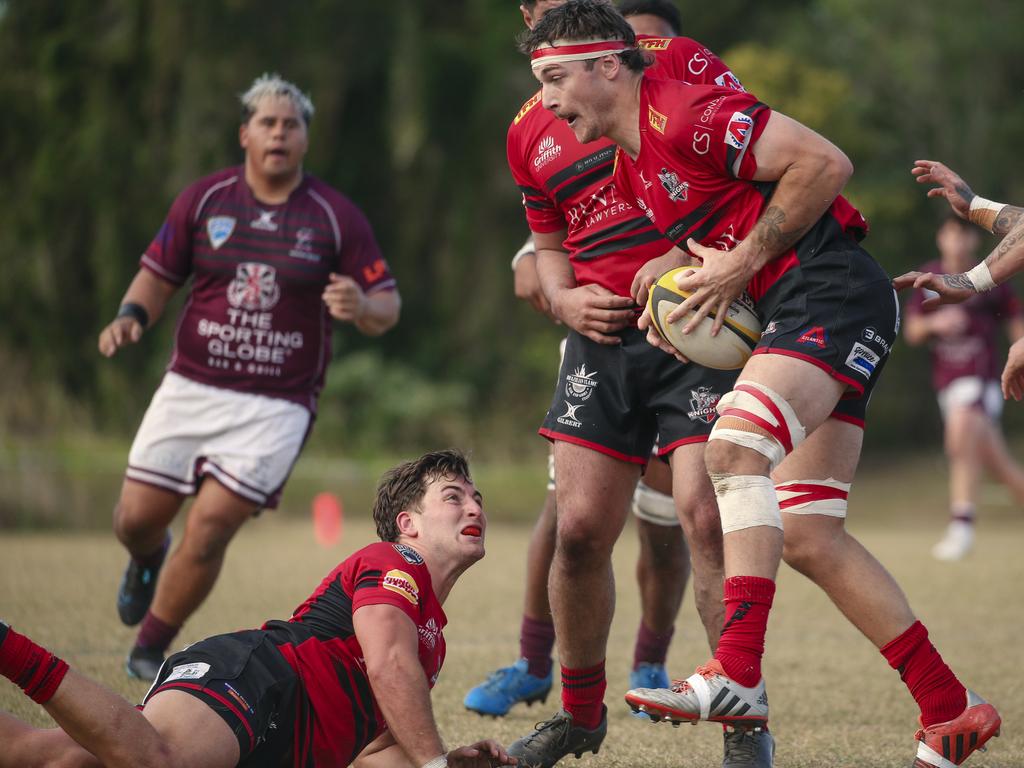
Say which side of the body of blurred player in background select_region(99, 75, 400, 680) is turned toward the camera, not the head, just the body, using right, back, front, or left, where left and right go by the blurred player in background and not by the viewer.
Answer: front

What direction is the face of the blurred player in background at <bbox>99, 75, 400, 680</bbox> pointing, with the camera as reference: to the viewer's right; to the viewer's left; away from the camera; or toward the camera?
toward the camera

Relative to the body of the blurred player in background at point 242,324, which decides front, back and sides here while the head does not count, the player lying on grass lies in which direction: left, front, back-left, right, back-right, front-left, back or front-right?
front

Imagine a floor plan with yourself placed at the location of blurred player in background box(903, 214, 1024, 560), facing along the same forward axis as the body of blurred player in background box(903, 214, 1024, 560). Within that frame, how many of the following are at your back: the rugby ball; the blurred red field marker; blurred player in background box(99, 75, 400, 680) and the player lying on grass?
0

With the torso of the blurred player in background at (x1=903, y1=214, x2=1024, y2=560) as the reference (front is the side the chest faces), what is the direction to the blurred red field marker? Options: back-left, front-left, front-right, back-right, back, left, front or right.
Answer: front-right

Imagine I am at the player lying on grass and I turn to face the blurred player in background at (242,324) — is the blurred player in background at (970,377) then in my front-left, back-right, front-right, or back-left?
front-right

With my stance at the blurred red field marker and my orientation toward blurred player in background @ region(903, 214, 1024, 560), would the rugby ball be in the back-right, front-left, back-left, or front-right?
front-right

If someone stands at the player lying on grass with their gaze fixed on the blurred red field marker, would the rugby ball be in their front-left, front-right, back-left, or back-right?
front-right

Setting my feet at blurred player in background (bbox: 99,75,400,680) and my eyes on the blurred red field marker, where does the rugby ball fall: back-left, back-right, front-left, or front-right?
back-right

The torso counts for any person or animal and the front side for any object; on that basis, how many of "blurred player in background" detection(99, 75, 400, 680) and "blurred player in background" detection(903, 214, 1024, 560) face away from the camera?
0

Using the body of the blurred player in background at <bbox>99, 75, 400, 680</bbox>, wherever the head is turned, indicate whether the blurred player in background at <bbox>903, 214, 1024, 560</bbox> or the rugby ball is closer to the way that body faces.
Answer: the rugby ball

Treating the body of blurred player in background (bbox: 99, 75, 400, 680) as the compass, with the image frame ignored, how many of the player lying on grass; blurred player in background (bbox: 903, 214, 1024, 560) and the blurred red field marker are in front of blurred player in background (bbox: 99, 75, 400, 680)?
1

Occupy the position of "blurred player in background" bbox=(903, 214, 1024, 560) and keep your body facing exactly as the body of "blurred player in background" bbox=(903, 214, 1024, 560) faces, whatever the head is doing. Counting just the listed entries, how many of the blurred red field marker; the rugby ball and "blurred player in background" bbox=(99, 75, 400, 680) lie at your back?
0

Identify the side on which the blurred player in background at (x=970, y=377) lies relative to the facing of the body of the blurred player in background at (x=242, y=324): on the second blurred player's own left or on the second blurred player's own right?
on the second blurred player's own left
